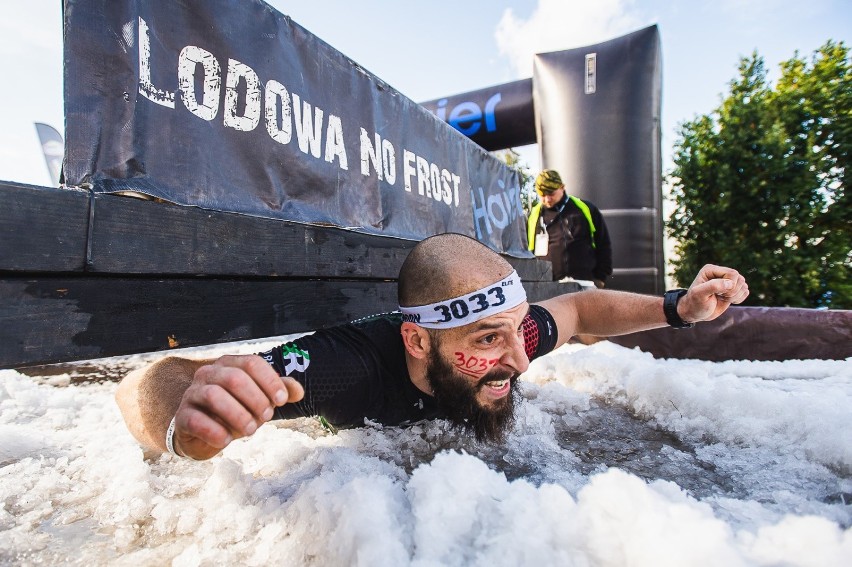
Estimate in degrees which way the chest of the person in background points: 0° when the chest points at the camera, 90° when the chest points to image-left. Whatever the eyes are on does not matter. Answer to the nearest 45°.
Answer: approximately 45°

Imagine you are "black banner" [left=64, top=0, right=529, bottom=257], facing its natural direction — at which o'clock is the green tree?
The green tree is roughly at 10 o'clock from the black banner.

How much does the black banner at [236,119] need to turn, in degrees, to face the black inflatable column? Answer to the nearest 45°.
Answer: approximately 90° to its left

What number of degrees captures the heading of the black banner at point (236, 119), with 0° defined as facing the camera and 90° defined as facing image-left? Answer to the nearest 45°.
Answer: approximately 315°
